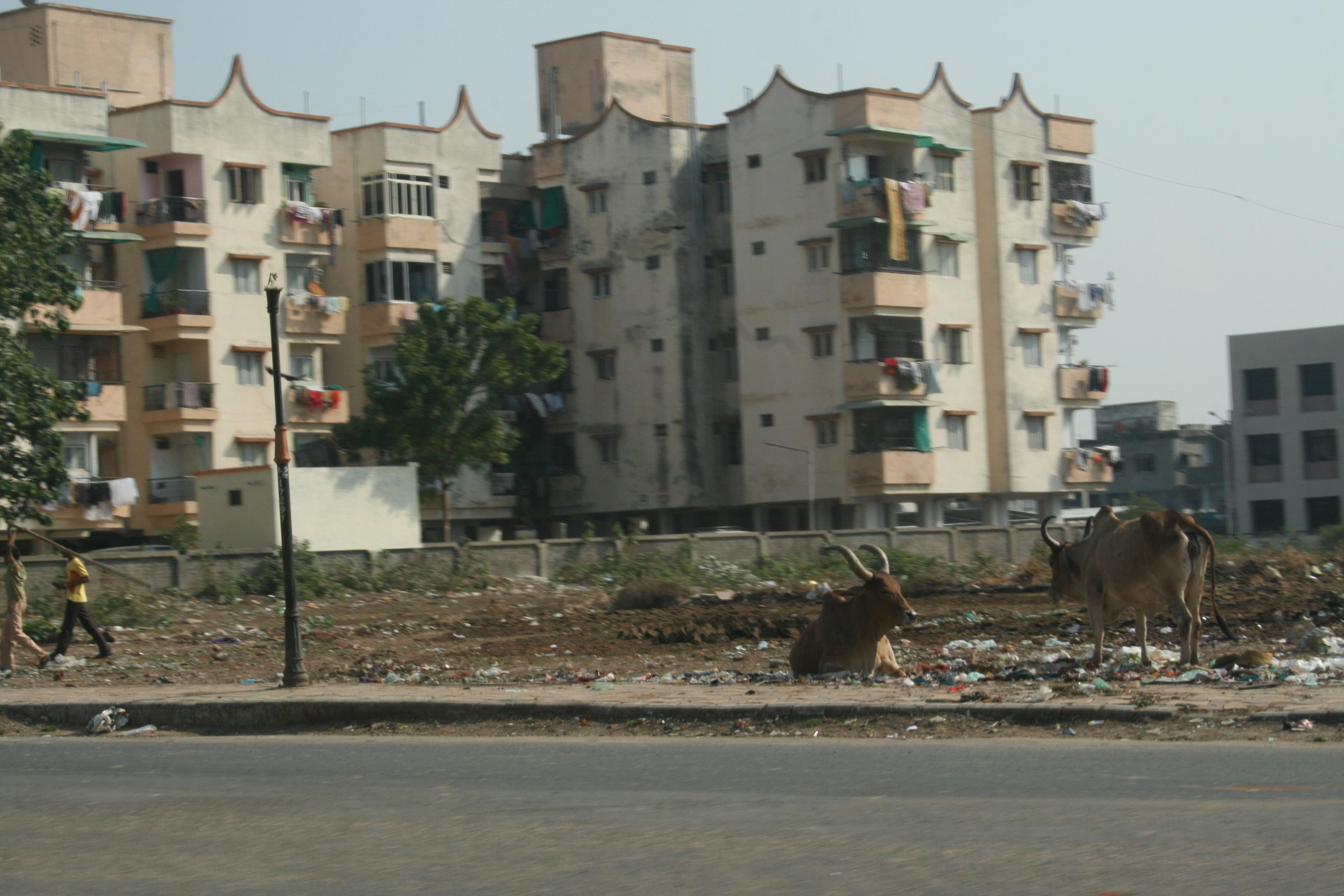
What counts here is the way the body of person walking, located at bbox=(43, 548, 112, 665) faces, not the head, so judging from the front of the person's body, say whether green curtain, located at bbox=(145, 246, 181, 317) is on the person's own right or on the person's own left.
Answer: on the person's own right

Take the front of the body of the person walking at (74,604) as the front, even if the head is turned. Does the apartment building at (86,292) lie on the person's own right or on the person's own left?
on the person's own right

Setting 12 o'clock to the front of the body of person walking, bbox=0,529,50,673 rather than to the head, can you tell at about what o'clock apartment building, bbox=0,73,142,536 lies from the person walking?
The apartment building is roughly at 3 o'clock from the person walking.

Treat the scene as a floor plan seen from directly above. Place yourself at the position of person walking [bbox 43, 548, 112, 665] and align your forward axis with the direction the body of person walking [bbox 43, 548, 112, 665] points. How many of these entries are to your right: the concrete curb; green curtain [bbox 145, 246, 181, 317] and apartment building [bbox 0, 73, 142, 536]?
2

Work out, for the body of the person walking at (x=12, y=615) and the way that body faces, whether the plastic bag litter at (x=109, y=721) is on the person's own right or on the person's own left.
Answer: on the person's own left

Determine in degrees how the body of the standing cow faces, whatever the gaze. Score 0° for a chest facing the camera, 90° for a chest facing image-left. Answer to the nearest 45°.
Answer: approximately 135°

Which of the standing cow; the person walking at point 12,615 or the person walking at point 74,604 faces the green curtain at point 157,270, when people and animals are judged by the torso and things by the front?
the standing cow

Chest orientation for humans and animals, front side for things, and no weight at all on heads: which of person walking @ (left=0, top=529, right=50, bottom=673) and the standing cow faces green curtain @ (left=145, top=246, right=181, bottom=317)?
the standing cow

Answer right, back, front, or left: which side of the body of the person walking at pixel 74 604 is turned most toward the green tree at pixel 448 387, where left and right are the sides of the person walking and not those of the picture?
right

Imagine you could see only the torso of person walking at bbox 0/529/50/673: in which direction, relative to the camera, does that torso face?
to the viewer's left

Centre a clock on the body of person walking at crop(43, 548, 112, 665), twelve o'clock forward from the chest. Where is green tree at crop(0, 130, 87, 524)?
The green tree is roughly at 3 o'clock from the person walking.

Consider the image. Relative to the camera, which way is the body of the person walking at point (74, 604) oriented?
to the viewer's left

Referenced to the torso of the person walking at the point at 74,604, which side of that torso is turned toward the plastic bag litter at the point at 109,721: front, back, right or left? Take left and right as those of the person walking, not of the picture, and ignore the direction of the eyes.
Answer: left

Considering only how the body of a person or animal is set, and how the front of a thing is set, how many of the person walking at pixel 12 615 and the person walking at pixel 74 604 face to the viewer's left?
2
